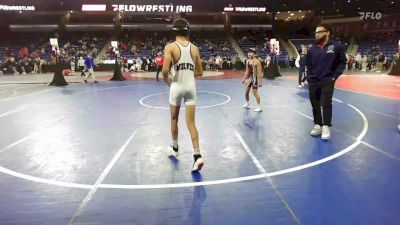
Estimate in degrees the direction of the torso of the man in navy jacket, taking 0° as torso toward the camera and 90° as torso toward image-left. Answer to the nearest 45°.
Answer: approximately 45°

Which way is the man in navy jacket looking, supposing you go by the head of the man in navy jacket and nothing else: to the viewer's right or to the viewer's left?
to the viewer's left
